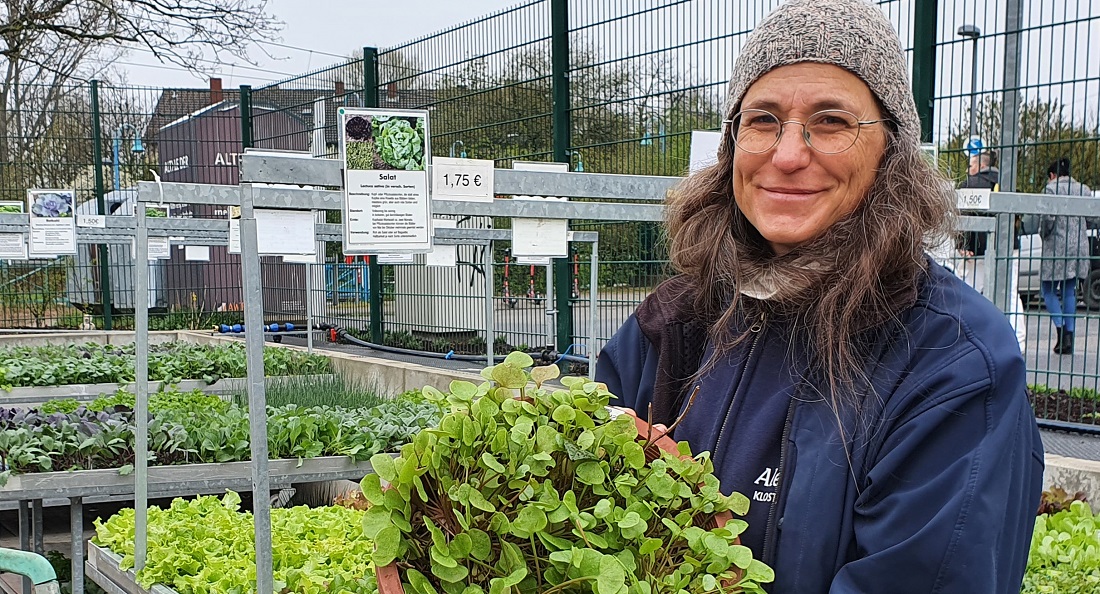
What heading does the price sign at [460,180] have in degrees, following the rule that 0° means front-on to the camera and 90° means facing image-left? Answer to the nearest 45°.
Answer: approximately 0°

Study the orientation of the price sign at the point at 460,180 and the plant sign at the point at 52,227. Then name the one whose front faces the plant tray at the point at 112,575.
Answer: the plant sign

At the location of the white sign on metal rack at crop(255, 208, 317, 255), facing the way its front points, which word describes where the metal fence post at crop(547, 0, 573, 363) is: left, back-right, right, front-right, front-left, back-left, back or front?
back-left

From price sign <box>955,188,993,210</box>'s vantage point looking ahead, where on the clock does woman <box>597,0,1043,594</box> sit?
The woman is roughly at 12 o'clock from the price sign.

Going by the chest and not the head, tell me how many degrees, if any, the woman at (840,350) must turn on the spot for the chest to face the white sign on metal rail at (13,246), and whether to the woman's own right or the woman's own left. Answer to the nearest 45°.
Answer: approximately 90° to the woman's own right

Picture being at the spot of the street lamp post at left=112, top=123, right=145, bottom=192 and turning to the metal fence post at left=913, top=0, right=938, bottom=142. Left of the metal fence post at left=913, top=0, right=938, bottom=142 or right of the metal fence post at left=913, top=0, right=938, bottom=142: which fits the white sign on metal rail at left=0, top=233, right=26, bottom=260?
right
